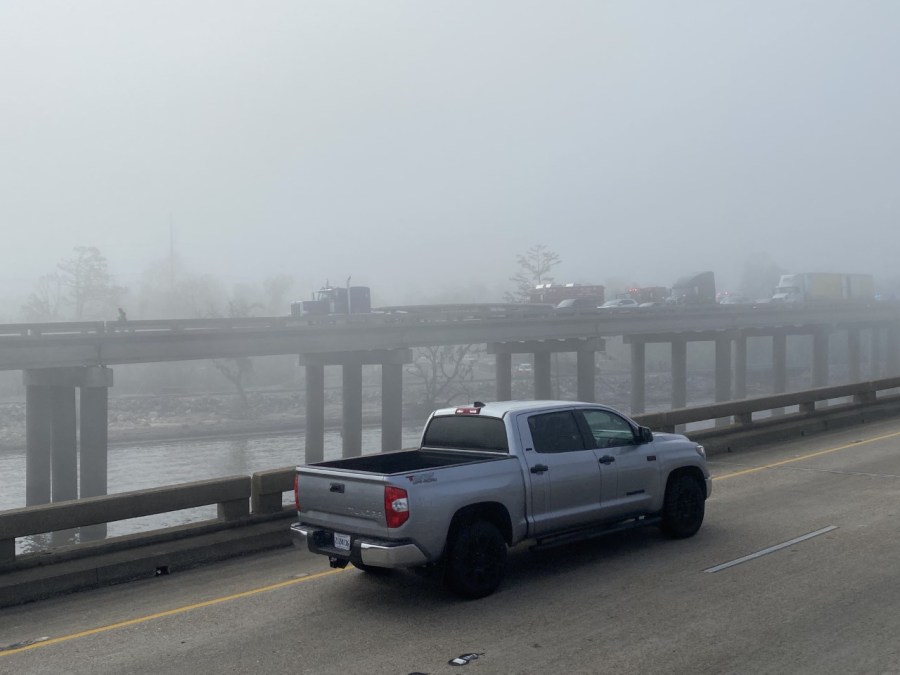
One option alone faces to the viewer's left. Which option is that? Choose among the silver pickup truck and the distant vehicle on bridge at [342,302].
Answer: the distant vehicle on bridge

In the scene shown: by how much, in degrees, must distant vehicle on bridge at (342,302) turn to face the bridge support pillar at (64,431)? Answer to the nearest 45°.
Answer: approximately 45° to its left

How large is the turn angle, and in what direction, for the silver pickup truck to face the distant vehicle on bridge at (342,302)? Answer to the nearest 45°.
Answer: approximately 45° to its left

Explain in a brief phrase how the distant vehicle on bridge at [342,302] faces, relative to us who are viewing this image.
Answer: facing to the left of the viewer

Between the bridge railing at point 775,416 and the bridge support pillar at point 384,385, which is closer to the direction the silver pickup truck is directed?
the bridge railing

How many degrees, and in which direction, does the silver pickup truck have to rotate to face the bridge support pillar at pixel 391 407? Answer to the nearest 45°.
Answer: approximately 45° to its left

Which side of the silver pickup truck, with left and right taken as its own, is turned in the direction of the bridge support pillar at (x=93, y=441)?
left

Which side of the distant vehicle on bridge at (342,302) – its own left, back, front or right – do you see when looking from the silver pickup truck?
left

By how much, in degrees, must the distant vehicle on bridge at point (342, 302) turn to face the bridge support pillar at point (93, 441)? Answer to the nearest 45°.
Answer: approximately 45° to its left

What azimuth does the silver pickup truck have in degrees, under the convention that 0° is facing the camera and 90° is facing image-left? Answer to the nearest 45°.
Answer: approximately 225°

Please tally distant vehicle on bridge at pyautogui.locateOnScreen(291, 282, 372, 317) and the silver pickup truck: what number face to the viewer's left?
1
